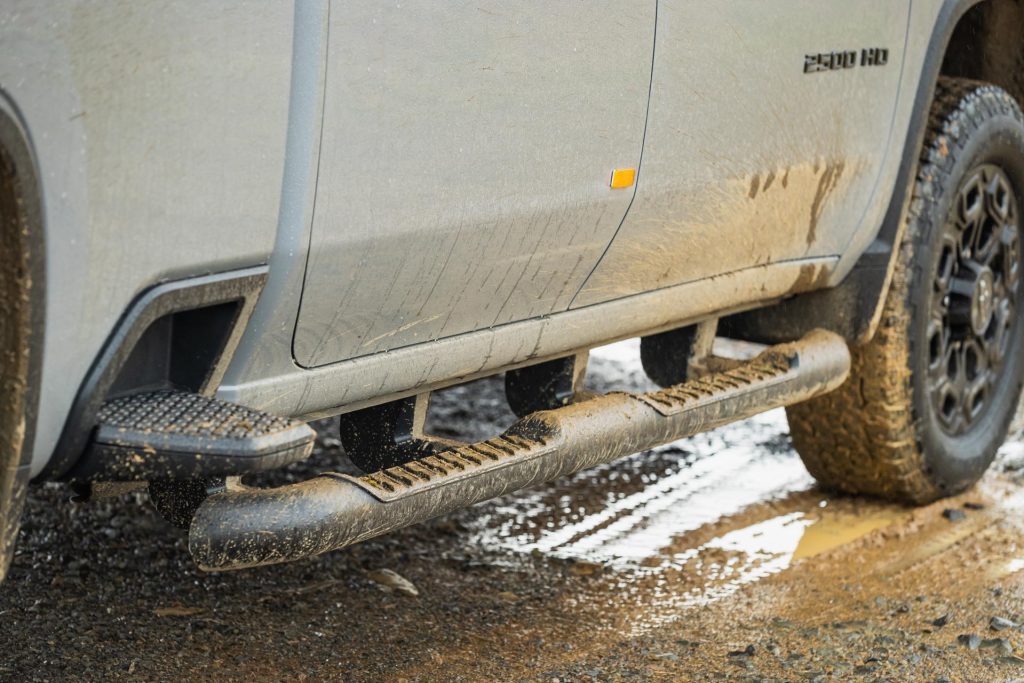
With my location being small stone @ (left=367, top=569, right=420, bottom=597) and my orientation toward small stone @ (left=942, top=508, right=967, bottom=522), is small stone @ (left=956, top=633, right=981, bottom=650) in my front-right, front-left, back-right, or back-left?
front-right

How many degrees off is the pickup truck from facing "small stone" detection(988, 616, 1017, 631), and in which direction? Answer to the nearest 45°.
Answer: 0° — it already faces it

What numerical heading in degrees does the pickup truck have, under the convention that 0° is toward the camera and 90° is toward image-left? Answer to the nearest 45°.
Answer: approximately 225°

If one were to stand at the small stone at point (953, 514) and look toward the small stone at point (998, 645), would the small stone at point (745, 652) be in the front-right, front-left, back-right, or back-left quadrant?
front-right

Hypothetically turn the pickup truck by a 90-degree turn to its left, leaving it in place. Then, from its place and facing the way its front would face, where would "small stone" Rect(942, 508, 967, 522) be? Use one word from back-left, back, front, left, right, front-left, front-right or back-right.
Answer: right

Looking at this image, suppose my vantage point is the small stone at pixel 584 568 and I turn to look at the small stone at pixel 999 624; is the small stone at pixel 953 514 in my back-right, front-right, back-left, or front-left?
front-left
